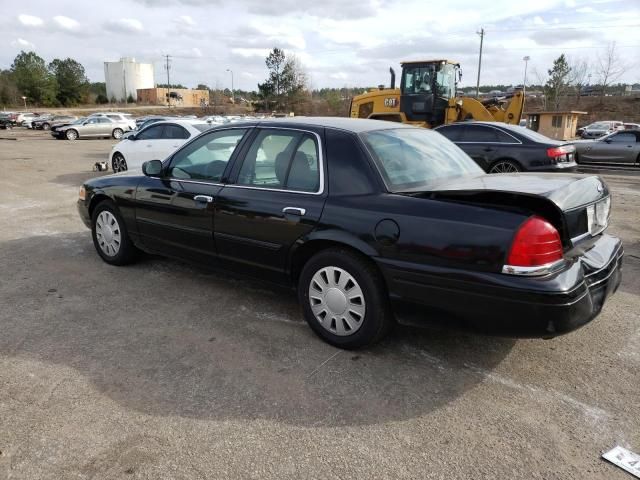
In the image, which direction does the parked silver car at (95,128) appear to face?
to the viewer's left

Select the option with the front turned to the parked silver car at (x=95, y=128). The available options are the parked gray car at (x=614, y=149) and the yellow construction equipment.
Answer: the parked gray car at (x=614, y=149)

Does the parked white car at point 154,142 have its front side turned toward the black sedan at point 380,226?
no

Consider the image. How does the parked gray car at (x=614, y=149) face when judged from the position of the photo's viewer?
facing to the left of the viewer

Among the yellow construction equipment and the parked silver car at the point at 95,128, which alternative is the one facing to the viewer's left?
the parked silver car

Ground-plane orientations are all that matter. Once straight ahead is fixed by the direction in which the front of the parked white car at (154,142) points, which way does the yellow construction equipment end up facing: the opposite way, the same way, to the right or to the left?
the opposite way

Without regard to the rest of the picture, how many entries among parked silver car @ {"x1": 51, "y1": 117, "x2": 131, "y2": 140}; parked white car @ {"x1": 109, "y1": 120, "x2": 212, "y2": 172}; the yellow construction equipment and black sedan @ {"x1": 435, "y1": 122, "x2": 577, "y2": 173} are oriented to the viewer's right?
1

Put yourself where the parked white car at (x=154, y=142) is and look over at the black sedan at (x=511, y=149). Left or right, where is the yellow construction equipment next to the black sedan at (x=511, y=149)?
left

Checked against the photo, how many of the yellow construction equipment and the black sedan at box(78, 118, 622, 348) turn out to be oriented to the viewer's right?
1

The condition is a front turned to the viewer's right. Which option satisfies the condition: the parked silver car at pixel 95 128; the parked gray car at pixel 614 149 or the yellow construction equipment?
the yellow construction equipment

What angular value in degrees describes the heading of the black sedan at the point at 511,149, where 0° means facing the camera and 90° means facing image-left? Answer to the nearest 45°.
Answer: approximately 135°

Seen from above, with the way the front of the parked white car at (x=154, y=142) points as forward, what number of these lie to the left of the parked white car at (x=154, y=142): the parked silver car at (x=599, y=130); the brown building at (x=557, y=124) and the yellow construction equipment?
0

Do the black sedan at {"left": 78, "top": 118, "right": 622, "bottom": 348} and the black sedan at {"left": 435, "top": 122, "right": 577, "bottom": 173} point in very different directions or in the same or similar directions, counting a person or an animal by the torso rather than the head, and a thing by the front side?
same or similar directions

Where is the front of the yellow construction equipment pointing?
to the viewer's right

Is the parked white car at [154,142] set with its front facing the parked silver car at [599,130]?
no

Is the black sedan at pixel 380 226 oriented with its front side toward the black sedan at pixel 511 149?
no
